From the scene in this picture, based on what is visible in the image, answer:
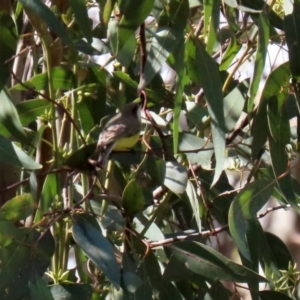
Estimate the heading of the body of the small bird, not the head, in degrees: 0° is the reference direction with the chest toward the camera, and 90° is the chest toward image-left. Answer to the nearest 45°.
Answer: approximately 270°
